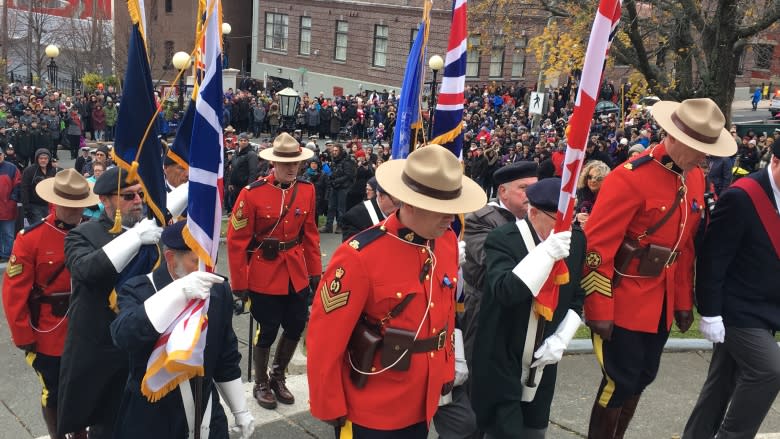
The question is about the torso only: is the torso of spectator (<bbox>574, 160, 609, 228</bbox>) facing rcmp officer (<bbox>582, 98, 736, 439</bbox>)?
yes

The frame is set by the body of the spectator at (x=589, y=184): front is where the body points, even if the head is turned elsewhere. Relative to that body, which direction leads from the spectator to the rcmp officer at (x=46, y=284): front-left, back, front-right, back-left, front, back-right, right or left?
front-right

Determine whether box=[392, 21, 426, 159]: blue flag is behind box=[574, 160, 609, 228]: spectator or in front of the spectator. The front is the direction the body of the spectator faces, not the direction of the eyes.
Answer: in front

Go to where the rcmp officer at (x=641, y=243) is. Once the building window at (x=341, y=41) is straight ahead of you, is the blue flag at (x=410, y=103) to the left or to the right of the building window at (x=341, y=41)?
left
